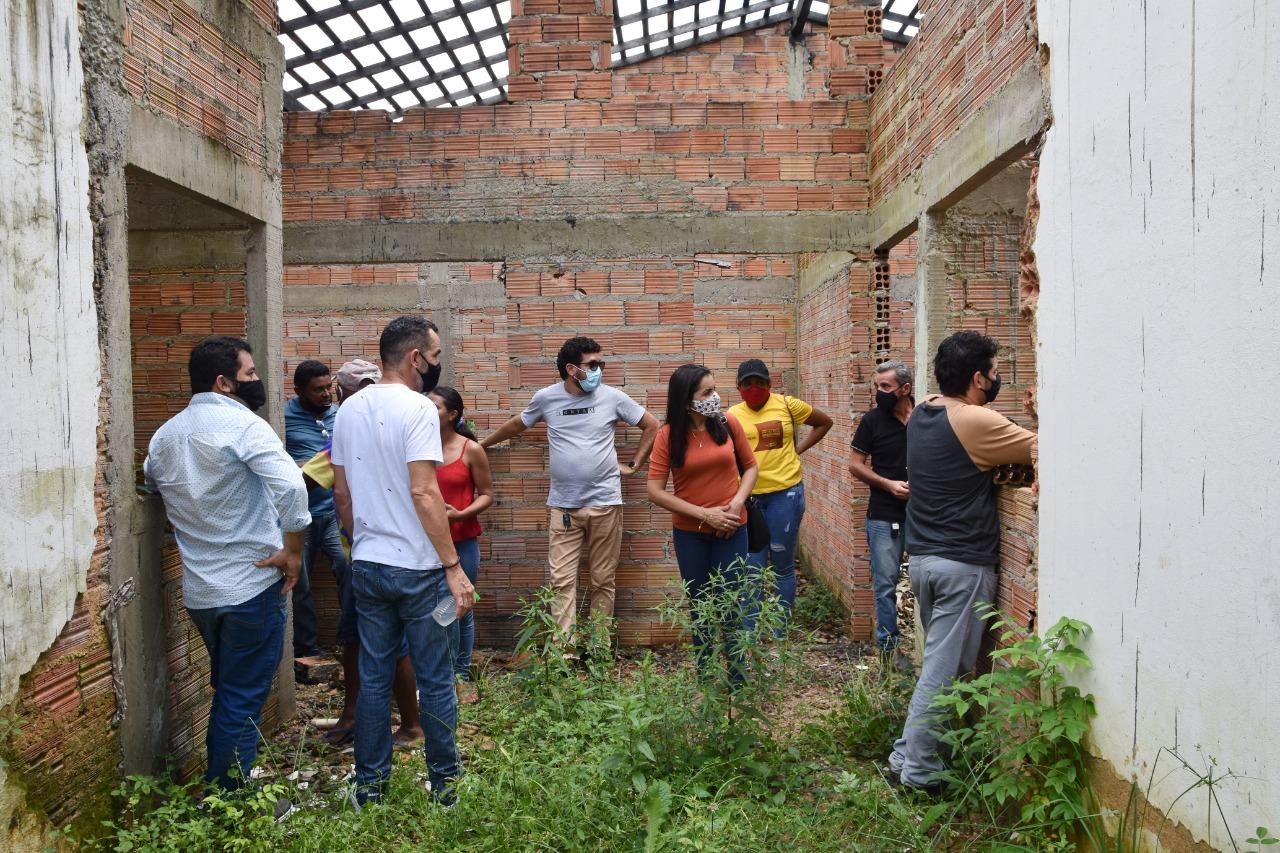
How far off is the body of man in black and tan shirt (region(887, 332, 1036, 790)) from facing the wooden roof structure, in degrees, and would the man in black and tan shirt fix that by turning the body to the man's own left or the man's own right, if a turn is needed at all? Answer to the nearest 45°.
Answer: approximately 90° to the man's own left

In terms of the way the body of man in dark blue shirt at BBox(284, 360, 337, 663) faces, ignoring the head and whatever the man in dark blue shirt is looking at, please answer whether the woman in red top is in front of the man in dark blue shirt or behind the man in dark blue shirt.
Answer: in front

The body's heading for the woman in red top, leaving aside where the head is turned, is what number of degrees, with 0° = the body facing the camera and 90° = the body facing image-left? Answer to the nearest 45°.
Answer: approximately 45°

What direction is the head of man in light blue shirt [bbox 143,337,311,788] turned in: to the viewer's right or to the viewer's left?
to the viewer's right

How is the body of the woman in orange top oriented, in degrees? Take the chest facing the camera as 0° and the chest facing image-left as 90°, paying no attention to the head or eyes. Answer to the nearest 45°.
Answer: approximately 315°

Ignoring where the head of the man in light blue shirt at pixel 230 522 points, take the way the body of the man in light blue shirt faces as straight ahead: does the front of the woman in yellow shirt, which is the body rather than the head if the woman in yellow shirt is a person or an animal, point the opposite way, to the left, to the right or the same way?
the opposite way

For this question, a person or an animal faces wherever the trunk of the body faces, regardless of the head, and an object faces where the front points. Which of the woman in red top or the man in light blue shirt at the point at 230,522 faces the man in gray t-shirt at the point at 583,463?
the man in light blue shirt

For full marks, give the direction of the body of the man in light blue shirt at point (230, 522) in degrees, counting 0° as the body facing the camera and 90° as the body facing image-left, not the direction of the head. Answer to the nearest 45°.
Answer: approximately 225°

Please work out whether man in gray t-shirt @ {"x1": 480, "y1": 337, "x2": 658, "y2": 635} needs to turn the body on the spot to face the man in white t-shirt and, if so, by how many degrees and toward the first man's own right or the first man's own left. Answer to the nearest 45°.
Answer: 0° — they already face them

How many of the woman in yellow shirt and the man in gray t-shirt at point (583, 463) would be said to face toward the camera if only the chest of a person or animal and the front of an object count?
2

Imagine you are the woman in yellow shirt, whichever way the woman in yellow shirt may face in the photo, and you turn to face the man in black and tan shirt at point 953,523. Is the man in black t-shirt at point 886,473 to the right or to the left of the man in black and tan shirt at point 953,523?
left
